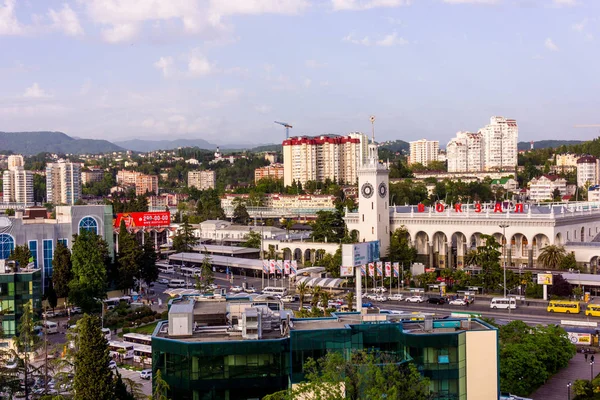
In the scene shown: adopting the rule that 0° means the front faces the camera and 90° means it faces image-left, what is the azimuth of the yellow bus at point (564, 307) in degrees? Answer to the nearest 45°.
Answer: approximately 90°

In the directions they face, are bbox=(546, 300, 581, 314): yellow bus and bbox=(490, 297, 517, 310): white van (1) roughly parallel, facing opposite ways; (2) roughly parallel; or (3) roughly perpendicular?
roughly parallel

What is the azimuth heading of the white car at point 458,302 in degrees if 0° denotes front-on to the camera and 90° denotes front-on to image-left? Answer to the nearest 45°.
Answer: approximately 90°

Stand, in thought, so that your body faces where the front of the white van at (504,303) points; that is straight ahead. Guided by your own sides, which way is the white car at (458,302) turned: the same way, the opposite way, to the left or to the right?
the same way

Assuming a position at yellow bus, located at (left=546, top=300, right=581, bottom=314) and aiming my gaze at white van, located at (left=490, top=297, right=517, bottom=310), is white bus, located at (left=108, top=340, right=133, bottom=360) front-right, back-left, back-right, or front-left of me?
front-left

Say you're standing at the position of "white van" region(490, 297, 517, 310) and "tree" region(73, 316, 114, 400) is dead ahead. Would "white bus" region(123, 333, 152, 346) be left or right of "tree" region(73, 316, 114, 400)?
right

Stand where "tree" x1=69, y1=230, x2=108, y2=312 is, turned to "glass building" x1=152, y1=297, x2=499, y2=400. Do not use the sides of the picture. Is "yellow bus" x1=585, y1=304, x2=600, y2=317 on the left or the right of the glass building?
left
